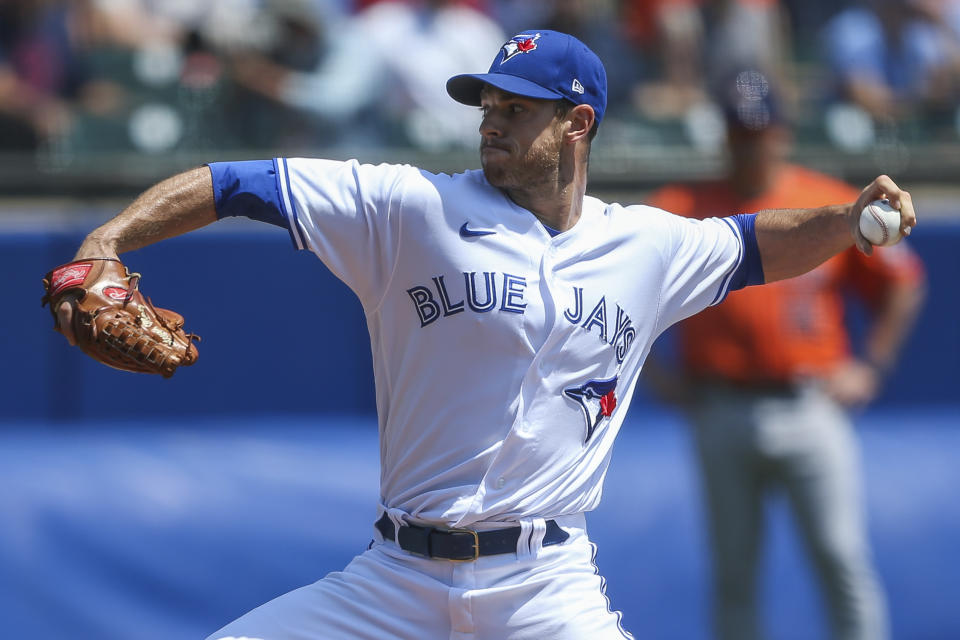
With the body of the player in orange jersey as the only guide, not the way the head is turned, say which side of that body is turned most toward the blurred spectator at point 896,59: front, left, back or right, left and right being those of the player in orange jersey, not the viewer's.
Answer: back

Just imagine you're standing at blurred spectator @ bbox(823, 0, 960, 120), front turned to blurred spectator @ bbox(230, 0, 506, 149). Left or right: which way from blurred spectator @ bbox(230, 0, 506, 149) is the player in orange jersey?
left

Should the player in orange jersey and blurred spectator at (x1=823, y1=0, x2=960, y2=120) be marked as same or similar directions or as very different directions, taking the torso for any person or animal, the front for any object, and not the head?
same or similar directions

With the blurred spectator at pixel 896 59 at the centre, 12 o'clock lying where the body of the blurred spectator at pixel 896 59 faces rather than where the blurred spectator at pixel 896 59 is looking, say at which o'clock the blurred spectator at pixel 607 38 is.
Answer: the blurred spectator at pixel 607 38 is roughly at 2 o'clock from the blurred spectator at pixel 896 59.

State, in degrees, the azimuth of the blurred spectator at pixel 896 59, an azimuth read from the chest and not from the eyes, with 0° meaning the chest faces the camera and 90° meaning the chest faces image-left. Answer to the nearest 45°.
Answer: approximately 0°

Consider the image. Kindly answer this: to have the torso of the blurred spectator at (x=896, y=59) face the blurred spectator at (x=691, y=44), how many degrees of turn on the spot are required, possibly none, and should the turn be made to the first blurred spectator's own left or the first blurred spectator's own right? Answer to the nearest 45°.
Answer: approximately 90° to the first blurred spectator's own right

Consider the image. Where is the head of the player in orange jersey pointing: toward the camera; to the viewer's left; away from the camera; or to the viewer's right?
toward the camera

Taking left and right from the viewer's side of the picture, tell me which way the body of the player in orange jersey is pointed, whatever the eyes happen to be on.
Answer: facing the viewer

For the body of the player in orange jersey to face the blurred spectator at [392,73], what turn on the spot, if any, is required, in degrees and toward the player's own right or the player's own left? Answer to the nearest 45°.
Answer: approximately 135° to the player's own right

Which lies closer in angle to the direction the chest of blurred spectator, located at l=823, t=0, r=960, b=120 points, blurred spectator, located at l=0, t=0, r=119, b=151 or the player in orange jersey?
the player in orange jersey

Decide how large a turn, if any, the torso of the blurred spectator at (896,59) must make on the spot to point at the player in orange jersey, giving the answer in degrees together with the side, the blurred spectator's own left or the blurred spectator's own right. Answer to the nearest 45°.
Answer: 0° — they already face them

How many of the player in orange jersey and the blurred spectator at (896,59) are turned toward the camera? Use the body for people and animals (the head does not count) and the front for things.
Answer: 2
